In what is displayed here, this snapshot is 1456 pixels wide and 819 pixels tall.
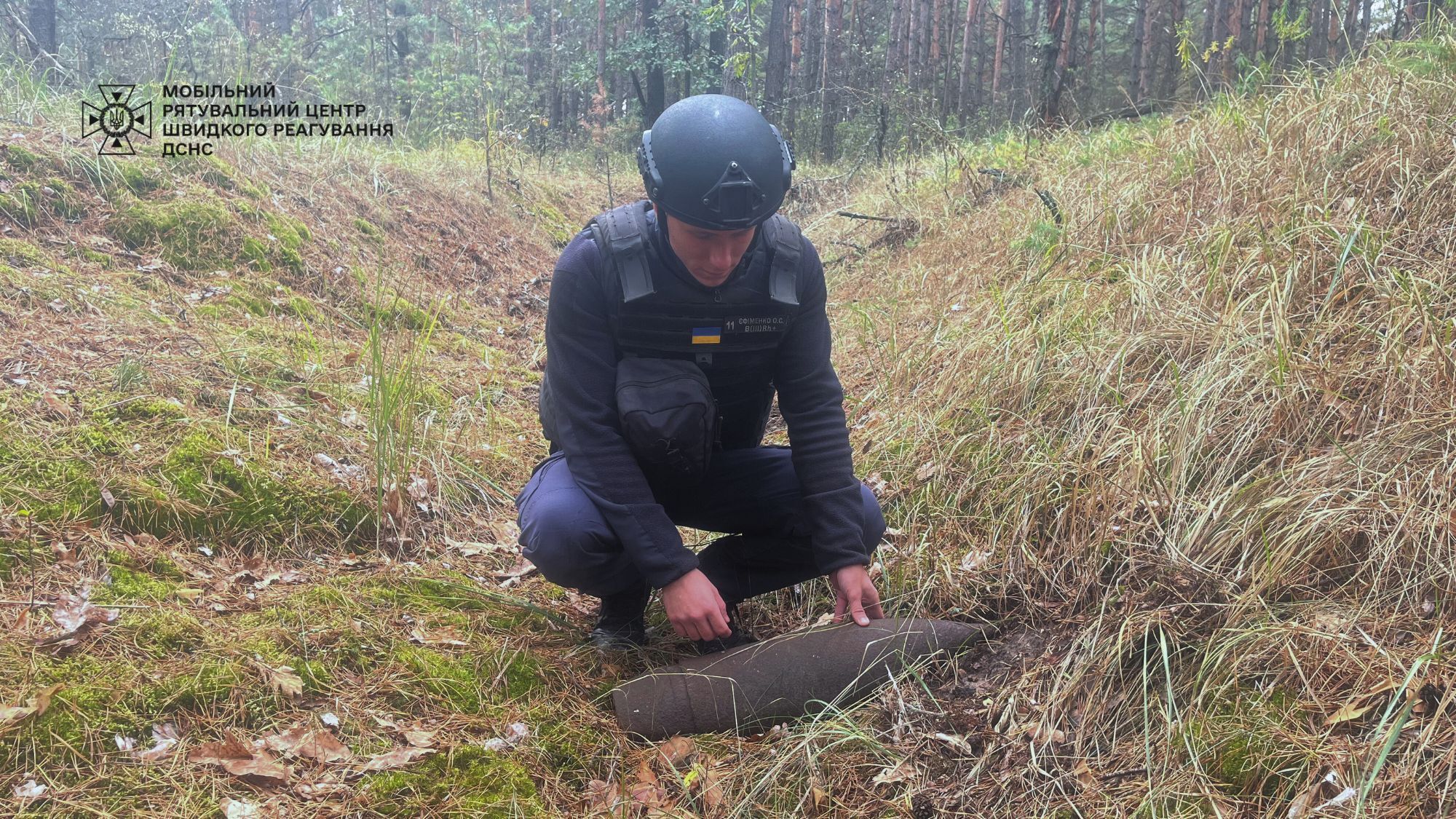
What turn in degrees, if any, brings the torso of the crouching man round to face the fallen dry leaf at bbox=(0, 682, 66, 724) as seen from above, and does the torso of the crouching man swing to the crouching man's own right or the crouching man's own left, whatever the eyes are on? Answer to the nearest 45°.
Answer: approximately 45° to the crouching man's own right

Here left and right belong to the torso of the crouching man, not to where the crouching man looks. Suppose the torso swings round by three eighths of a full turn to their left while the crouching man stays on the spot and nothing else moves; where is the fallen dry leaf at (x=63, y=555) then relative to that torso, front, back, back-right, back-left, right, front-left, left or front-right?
back-left

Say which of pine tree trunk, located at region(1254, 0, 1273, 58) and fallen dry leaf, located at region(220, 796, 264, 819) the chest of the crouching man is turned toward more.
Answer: the fallen dry leaf

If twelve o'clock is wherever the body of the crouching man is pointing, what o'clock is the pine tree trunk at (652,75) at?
The pine tree trunk is roughly at 6 o'clock from the crouching man.

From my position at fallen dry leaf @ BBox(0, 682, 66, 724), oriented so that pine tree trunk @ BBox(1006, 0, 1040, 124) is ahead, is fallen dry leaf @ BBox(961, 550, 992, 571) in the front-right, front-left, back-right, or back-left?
front-right

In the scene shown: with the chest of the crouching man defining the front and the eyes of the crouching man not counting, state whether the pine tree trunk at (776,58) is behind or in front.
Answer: behind

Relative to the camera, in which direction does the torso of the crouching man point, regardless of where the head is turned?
toward the camera

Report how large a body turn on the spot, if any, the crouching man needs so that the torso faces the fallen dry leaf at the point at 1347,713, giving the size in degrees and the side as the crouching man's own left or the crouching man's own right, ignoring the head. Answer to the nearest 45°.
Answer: approximately 45° to the crouching man's own left
